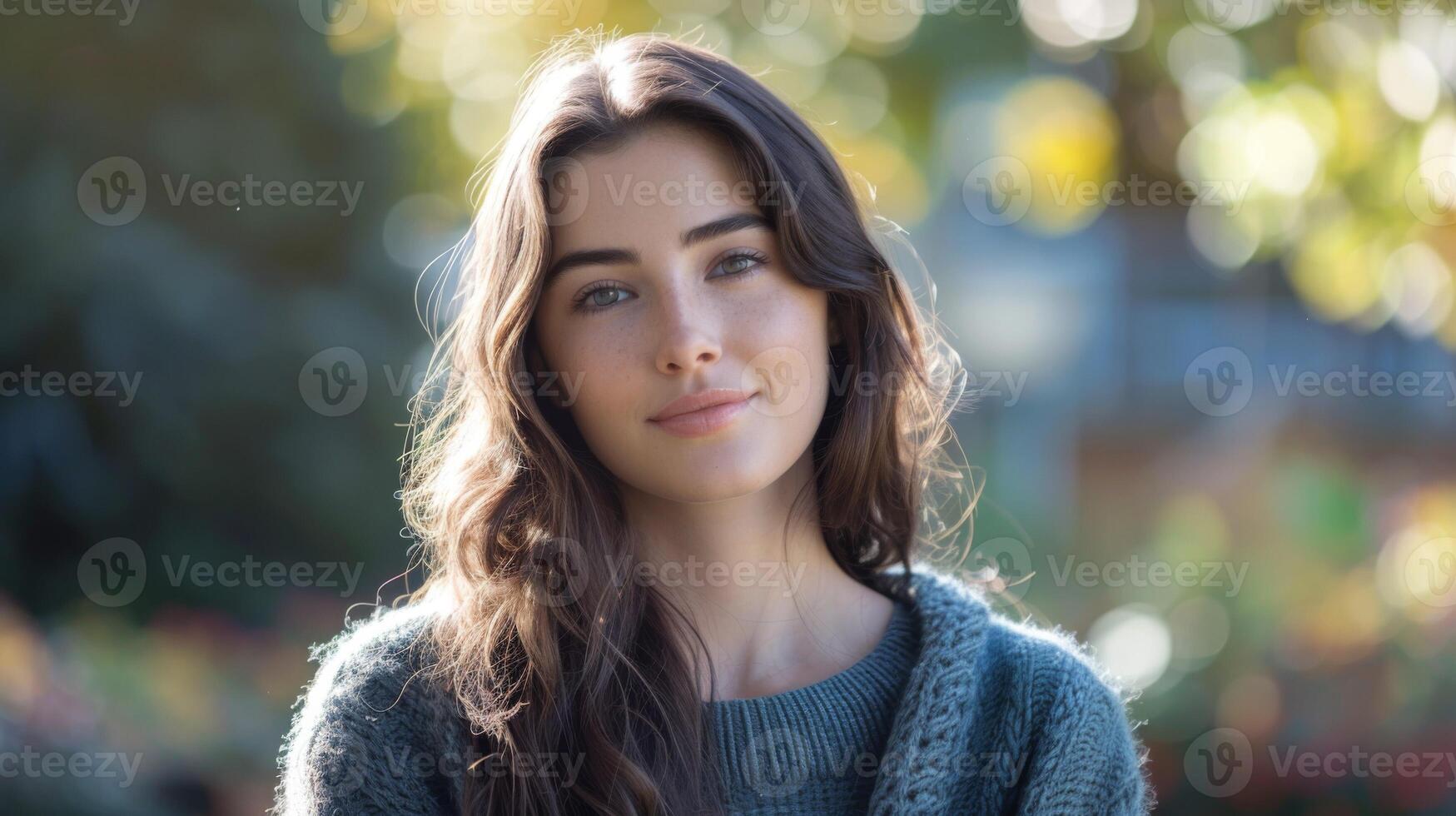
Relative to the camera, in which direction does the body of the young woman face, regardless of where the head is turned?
toward the camera

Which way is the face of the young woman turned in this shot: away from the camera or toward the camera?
toward the camera
